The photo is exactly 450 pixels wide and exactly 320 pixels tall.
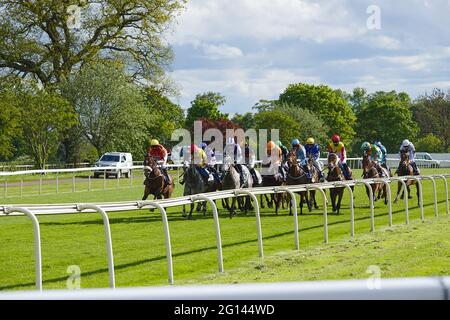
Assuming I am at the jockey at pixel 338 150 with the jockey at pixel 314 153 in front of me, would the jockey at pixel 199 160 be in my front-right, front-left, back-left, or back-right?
front-left

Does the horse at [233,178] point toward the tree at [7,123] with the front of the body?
no

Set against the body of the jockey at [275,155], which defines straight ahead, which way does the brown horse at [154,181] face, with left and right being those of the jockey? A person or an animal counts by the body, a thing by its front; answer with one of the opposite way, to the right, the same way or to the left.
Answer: the same way

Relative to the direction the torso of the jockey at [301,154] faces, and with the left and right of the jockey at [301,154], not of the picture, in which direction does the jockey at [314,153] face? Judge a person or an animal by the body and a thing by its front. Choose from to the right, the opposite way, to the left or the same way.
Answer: the same way

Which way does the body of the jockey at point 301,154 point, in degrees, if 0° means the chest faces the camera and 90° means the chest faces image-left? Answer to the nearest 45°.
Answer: approximately 45°

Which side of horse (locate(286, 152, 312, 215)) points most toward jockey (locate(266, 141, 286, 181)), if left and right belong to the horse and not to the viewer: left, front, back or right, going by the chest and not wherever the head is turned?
right

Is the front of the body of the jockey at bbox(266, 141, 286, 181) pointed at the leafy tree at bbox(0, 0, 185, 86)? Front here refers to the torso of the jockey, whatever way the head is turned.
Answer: no

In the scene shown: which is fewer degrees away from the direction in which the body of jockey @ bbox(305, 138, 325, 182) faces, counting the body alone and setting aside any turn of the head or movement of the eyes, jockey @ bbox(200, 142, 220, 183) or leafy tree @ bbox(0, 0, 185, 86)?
the jockey

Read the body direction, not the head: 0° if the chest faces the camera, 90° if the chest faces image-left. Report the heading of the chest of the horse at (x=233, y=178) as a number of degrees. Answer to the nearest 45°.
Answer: approximately 45°

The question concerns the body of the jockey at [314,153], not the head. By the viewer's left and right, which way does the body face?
facing the viewer and to the left of the viewer

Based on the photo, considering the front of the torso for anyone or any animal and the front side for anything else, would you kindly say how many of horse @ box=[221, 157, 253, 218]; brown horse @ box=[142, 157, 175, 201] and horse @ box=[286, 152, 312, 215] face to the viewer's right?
0

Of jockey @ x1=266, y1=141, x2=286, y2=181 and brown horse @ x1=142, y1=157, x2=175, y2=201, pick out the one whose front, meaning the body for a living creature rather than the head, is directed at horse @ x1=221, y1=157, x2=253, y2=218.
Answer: the jockey

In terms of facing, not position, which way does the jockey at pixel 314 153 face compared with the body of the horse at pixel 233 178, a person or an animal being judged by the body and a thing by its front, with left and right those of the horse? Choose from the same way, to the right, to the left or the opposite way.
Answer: the same way

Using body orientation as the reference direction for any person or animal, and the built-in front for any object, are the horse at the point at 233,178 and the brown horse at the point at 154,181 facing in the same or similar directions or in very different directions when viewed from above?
same or similar directions

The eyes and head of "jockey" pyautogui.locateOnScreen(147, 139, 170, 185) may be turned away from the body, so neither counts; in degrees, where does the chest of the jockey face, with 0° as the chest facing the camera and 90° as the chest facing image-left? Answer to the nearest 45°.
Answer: approximately 45°

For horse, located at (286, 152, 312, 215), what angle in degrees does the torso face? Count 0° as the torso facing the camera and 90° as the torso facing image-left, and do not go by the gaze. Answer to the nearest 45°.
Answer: approximately 45°

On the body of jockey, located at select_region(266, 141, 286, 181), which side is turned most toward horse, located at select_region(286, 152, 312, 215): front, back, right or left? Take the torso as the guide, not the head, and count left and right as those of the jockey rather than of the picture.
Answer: left
